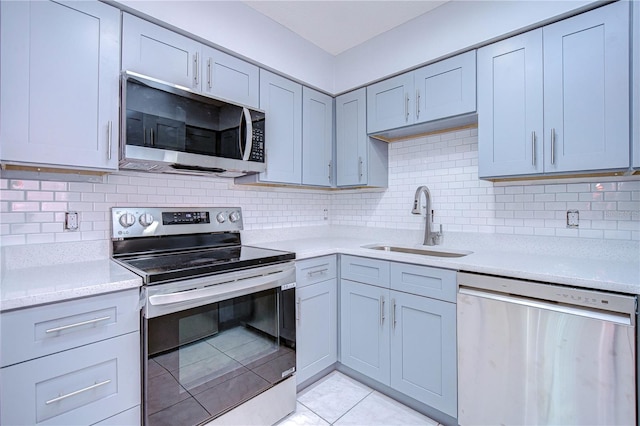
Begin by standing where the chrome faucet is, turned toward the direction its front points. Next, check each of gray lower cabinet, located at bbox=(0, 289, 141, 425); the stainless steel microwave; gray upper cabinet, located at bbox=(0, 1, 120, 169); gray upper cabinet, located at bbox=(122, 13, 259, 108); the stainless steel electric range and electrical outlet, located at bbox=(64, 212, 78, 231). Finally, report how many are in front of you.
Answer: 6

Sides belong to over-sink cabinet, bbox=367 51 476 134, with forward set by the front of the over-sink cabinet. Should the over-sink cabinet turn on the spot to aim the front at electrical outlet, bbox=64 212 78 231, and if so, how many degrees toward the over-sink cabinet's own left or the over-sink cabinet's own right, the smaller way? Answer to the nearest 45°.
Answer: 0° — it already faces it

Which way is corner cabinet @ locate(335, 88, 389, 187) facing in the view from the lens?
facing the viewer and to the left of the viewer

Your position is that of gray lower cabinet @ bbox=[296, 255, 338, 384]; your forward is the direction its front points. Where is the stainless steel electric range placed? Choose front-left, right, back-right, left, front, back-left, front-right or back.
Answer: right

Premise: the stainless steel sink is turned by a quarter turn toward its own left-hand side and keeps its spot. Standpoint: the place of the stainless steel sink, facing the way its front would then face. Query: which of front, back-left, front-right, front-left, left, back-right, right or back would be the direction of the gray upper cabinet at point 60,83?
right

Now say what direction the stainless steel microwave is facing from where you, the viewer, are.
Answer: facing the viewer and to the right of the viewer

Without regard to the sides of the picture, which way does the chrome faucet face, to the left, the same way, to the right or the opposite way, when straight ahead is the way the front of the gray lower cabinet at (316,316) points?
to the right

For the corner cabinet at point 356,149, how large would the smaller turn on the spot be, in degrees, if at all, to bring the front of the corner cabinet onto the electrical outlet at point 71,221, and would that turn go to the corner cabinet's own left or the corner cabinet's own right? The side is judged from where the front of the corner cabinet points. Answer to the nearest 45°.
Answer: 0° — it already faces it

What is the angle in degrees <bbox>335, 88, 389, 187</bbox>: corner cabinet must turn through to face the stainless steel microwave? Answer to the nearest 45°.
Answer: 0° — it already faces it

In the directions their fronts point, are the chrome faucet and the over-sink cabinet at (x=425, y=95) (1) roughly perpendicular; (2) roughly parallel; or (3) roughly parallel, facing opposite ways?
roughly parallel

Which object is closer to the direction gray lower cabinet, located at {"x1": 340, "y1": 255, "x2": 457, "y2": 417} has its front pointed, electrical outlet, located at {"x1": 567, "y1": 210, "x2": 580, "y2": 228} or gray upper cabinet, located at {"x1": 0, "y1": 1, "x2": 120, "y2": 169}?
the gray upper cabinet

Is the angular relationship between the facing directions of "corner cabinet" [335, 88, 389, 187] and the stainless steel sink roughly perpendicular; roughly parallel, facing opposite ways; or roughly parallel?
roughly parallel

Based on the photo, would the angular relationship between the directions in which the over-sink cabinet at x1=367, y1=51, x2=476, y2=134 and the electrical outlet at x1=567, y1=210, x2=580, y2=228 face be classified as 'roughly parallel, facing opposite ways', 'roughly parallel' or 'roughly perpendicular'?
roughly parallel

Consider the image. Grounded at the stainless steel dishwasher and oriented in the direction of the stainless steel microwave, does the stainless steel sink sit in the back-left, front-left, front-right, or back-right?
front-right
